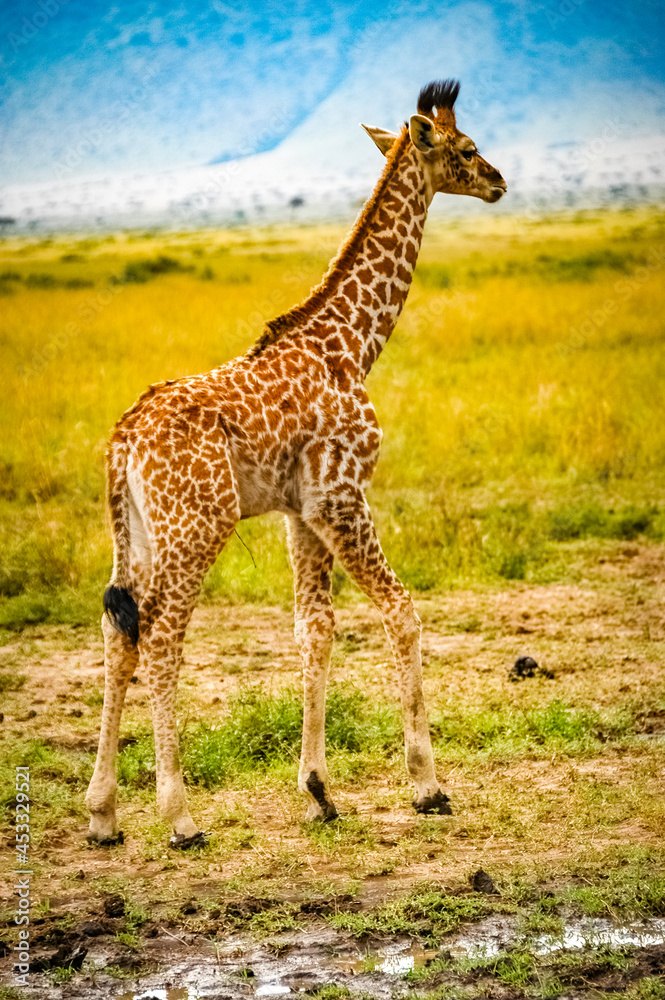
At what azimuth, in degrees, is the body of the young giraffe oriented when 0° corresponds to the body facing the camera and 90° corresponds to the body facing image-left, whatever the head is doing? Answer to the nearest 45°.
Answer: approximately 225°
